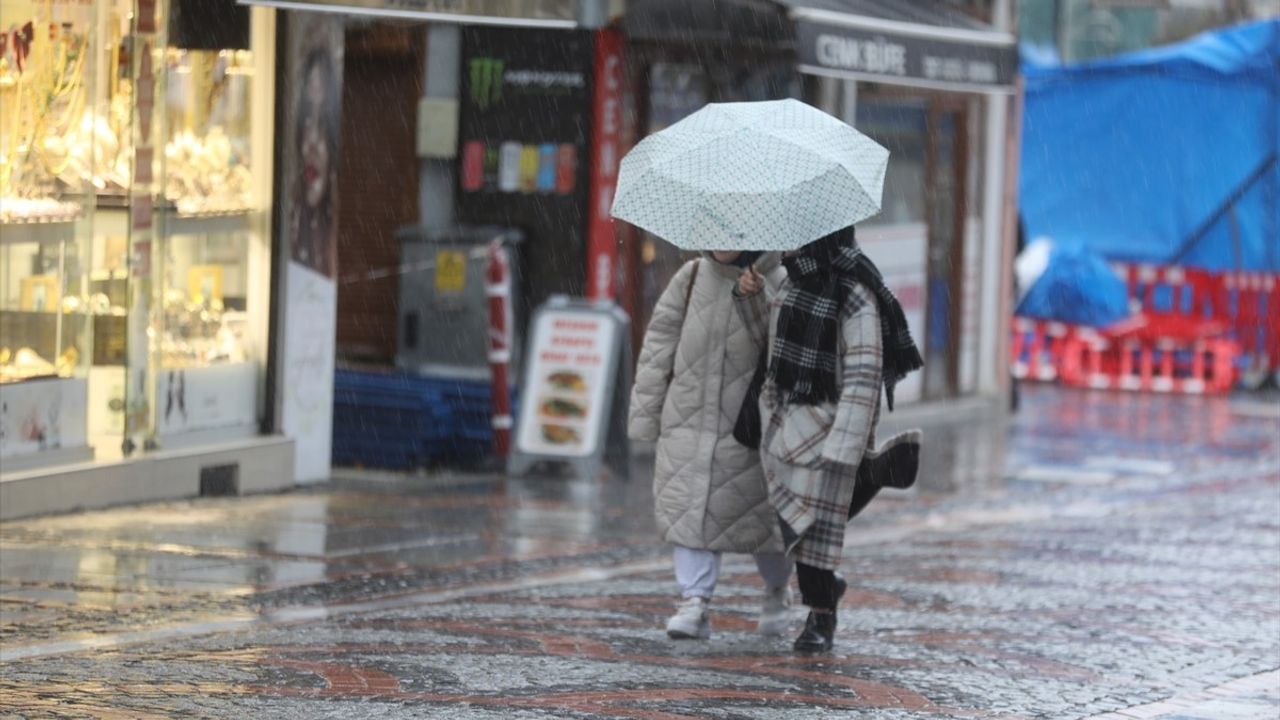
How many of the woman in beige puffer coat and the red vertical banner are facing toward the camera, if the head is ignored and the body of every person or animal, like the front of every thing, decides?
2

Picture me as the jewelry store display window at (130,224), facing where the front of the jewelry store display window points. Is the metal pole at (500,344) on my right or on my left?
on my left

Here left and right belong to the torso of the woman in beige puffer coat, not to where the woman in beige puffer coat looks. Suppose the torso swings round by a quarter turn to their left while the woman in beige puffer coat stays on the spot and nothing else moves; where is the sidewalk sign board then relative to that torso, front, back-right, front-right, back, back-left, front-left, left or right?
left

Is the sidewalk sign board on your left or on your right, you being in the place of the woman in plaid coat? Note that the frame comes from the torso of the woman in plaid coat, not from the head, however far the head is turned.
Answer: on your right

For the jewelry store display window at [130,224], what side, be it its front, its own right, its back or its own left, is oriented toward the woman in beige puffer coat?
front

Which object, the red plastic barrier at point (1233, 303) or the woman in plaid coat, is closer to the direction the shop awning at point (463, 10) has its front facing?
the woman in plaid coat

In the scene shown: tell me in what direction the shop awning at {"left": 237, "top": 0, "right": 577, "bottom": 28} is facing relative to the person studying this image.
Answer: facing the viewer and to the right of the viewer

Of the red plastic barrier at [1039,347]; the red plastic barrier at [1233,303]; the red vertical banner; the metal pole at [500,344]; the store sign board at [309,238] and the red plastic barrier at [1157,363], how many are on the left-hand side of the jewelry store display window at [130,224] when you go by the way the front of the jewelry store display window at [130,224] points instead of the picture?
6

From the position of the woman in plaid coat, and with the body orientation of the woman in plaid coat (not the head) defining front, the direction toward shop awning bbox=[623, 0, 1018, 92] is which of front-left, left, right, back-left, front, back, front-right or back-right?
back-right
